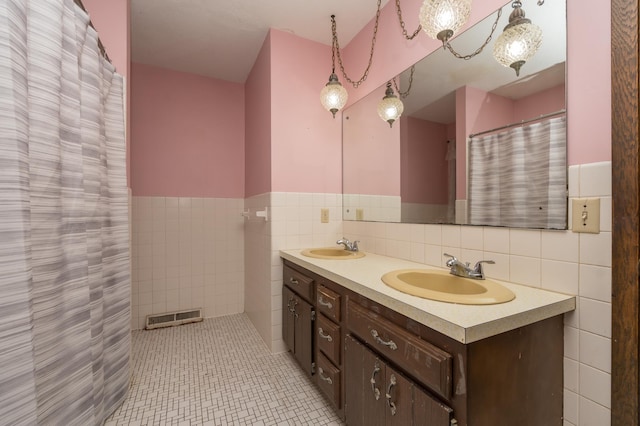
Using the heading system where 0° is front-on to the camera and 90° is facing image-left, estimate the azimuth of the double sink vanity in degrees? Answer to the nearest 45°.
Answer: approximately 45°

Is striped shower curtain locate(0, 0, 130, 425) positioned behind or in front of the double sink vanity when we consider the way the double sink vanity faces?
in front

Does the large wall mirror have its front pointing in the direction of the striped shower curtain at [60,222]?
yes

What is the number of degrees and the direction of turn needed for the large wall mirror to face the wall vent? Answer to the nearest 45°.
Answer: approximately 45° to its right

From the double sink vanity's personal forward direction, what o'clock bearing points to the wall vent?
The wall vent is roughly at 2 o'clock from the double sink vanity.

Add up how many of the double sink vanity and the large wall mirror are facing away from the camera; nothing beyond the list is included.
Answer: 0

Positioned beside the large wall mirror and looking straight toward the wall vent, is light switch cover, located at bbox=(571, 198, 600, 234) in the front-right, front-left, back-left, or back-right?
back-left

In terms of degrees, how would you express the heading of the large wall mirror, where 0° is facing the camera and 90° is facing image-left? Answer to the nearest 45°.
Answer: approximately 45°
